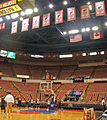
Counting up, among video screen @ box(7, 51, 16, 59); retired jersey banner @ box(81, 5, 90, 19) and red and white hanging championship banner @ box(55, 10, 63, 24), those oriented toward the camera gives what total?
3

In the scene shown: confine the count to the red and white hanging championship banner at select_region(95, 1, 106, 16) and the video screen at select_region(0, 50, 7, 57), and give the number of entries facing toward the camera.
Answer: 2

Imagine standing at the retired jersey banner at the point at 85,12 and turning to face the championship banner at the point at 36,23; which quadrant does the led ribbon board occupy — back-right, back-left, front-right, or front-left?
front-left

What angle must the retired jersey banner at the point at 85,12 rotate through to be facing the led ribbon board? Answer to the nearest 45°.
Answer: approximately 90° to its right

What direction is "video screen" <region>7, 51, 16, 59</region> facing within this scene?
toward the camera

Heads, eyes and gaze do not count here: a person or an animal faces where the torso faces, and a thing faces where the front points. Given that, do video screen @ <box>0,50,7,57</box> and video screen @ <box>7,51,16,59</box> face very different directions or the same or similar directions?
same or similar directions

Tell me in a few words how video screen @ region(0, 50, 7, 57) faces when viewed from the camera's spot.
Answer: facing the viewer

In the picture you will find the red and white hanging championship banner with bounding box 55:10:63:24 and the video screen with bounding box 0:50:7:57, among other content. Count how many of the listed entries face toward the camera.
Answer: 2

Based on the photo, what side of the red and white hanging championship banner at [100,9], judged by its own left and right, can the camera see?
front
